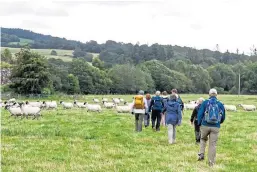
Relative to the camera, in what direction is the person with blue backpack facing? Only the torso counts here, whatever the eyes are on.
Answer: away from the camera

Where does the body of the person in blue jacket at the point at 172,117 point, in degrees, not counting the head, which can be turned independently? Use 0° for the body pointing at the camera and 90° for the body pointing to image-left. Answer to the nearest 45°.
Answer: approximately 180°

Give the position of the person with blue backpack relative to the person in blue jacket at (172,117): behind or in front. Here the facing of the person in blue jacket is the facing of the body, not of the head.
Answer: behind

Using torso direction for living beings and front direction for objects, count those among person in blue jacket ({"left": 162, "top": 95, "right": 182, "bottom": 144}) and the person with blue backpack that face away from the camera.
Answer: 2

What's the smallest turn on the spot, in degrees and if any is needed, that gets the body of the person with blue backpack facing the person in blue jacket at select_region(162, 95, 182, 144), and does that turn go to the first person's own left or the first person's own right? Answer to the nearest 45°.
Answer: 0° — they already face them
